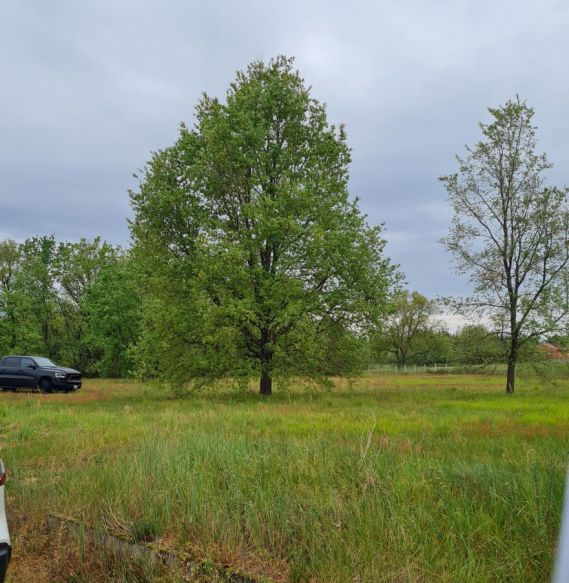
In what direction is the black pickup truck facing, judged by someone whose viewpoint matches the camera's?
facing the viewer and to the right of the viewer

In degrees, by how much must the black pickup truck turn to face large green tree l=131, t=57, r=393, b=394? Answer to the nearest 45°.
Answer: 0° — it already faces it

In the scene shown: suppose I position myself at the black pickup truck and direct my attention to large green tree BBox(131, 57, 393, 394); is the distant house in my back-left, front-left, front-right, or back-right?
front-left

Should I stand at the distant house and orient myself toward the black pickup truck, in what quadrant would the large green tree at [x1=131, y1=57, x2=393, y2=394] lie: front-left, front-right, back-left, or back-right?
front-left

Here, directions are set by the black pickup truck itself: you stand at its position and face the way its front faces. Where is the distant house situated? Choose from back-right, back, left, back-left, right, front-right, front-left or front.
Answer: front

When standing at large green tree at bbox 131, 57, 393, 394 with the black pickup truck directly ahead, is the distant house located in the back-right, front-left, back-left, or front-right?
back-right

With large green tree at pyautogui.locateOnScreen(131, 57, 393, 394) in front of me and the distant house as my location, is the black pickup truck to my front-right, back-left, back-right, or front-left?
front-right

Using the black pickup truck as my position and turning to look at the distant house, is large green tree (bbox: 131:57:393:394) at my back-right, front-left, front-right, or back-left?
front-right

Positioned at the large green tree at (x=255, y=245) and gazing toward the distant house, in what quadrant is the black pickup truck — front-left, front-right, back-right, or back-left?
back-left
